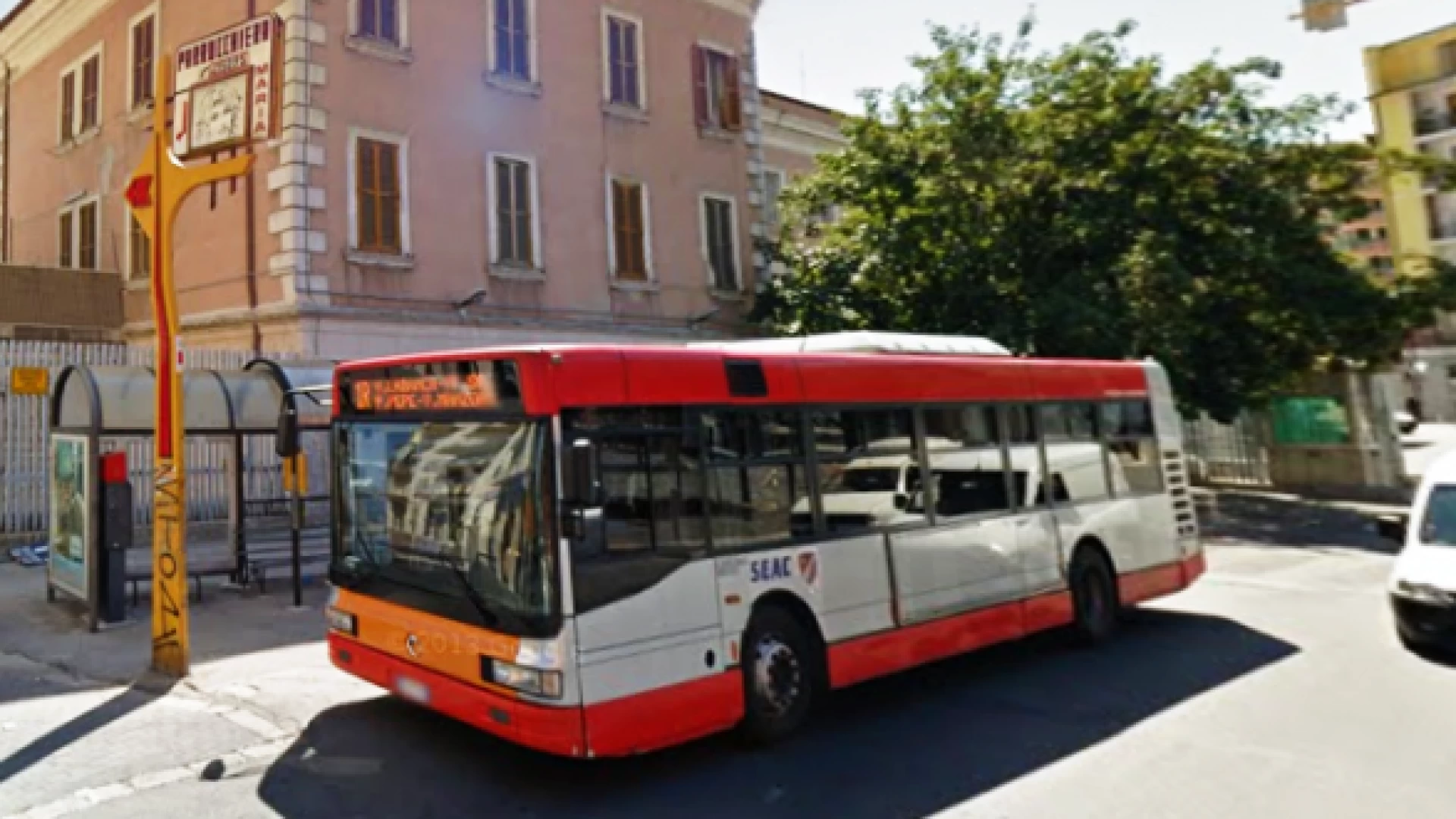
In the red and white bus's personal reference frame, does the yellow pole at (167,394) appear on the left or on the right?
on its right

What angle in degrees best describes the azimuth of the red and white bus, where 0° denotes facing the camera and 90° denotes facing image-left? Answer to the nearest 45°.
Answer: approximately 45°

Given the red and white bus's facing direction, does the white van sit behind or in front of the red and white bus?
behind

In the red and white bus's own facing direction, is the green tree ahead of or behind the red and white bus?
behind

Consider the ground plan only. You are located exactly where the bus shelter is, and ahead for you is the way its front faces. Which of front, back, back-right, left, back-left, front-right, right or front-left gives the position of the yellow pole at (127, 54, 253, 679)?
front-right

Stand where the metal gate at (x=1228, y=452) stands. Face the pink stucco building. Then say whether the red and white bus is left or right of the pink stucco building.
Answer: left

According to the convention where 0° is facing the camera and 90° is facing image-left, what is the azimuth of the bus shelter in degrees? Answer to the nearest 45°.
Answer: approximately 315°

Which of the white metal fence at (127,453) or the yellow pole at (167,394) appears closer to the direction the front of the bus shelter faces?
the yellow pole

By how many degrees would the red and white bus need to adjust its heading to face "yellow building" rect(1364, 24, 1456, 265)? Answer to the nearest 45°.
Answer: approximately 180°
